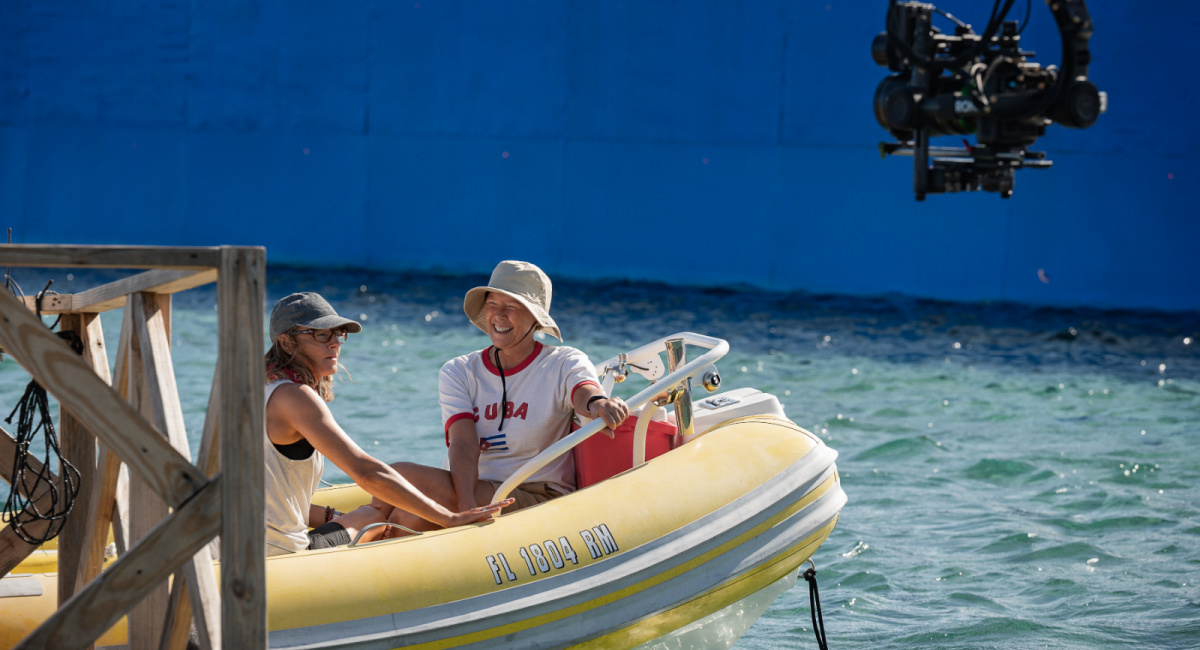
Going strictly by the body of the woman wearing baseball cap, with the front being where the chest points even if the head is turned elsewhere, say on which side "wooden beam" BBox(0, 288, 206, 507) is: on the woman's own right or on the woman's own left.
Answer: on the woman's own right

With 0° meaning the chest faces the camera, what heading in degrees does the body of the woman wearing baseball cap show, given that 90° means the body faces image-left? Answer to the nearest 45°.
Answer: approximately 270°

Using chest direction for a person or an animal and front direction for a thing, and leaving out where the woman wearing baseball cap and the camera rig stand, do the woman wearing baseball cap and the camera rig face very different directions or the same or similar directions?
very different directions

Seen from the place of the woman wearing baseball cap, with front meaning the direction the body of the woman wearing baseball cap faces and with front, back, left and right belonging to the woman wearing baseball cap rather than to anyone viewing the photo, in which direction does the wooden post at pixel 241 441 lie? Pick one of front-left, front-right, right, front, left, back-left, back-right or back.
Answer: right

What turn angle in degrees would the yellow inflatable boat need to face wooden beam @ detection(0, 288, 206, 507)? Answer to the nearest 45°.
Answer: approximately 135° to its right

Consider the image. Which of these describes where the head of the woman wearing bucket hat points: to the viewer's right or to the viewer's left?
to the viewer's left

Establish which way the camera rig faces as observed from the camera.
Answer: facing to the left of the viewer

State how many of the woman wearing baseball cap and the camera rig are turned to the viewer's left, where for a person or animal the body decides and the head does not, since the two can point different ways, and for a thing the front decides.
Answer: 1

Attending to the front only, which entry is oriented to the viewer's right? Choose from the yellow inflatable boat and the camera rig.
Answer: the yellow inflatable boat

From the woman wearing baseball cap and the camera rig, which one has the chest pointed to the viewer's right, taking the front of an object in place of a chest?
the woman wearing baseball cap

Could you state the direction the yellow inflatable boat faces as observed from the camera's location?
facing to the right of the viewer

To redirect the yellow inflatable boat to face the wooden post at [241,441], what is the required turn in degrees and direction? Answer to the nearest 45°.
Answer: approximately 135° to its right
